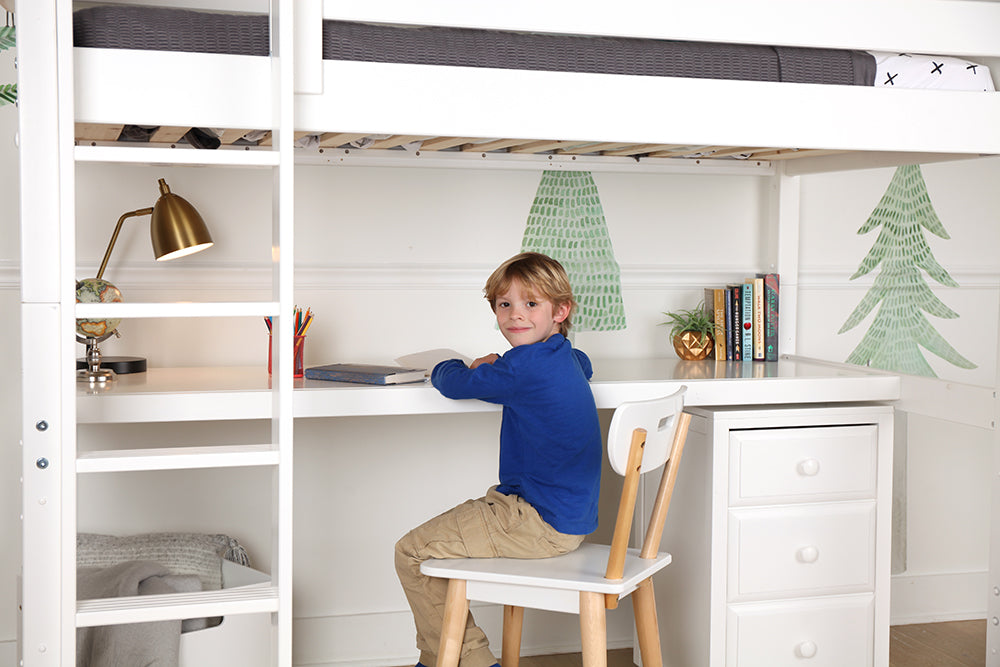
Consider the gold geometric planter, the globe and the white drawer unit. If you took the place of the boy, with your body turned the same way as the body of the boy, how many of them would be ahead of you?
1

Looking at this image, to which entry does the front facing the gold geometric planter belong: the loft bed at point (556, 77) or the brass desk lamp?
the brass desk lamp

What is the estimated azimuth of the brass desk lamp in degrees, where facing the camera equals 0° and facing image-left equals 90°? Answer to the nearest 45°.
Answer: approximately 270°
